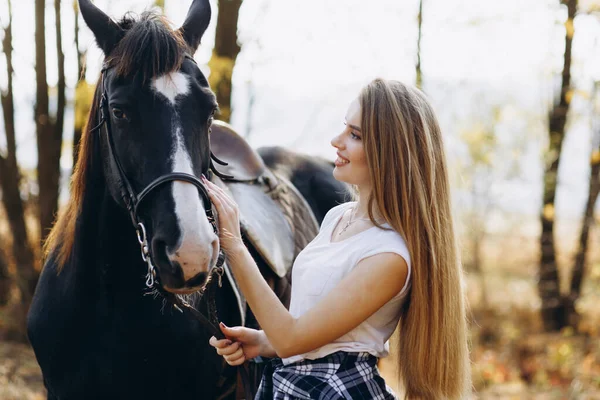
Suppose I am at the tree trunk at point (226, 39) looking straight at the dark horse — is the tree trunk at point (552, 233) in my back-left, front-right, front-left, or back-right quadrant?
back-left

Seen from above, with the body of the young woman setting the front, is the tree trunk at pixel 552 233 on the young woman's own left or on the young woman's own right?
on the young woman's own right

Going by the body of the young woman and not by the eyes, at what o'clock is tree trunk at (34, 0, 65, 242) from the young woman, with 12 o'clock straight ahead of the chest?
The tree trunk is roughly at 2 o'clock from the young woman.

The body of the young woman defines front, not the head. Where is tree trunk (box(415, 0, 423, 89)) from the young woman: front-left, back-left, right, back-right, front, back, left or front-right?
right

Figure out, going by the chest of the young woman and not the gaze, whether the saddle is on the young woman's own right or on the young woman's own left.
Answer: on the young woman's own right

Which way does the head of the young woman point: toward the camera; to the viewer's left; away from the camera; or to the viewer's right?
to the viewer's left

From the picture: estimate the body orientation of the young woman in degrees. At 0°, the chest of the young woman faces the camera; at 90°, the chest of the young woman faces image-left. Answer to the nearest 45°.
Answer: approximately 90°

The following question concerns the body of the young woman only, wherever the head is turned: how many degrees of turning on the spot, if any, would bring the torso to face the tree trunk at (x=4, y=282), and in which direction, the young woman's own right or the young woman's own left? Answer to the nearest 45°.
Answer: approximately 45° to the young woman's own right

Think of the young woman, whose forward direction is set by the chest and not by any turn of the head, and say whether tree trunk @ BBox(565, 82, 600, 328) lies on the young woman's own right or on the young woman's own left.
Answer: on the young woman's own right
